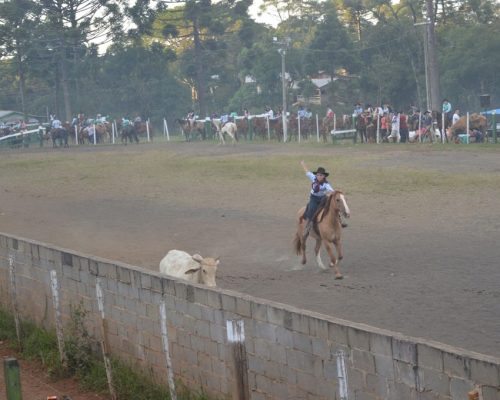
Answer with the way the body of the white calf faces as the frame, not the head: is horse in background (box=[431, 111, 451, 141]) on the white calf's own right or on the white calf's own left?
on the white calf's own left

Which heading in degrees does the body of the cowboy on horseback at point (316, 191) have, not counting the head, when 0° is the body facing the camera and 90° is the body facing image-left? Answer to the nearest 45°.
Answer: approximately 315°

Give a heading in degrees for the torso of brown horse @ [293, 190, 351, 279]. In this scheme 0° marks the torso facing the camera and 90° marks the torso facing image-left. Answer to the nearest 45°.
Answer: approximately 315°

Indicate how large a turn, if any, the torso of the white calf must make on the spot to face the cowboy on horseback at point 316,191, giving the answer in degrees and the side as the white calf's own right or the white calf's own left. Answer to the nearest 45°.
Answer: approximately 90° to the white calf's own left

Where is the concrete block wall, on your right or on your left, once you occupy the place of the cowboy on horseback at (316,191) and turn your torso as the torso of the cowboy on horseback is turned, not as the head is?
on your right

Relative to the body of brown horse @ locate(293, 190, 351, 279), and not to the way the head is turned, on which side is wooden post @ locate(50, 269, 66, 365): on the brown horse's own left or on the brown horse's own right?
on the brown horse's own right
